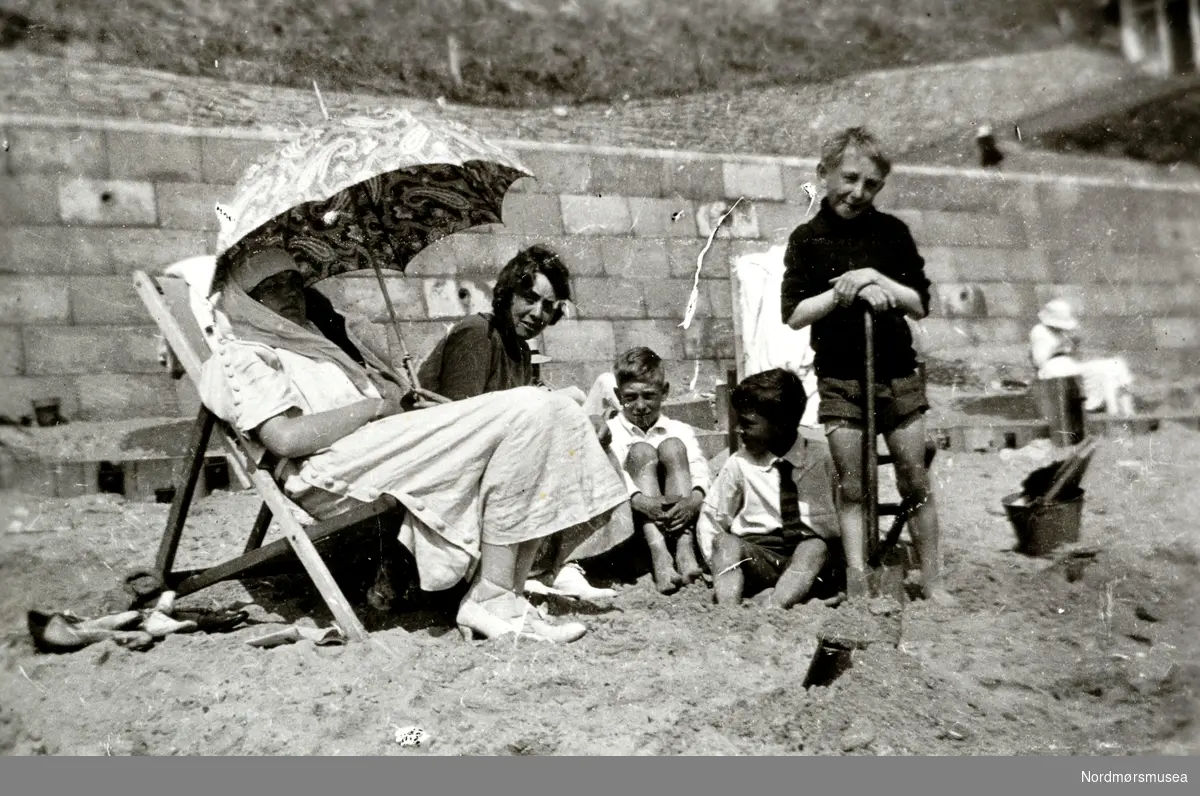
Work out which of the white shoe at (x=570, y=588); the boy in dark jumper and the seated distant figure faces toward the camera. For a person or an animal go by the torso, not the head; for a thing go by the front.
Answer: the boy in dark jumper

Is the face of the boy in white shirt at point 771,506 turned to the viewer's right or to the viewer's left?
to the viewer's left

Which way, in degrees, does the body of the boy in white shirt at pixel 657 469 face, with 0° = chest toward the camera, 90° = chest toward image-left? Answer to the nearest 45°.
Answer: approximately 0°

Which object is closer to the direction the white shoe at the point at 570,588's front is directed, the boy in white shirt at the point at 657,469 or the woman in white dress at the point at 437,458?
the boy in white shirt

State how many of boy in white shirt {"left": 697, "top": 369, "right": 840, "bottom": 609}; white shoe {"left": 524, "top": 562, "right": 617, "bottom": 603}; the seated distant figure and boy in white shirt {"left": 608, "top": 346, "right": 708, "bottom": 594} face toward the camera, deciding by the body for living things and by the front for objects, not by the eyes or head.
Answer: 2

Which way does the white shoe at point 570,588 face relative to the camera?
to the viewer's right

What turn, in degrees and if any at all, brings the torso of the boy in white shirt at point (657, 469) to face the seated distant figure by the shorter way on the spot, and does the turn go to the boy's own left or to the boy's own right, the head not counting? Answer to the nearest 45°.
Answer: approximately 135° to the boy's own left

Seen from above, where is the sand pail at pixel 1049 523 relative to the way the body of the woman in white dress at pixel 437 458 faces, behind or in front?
in front

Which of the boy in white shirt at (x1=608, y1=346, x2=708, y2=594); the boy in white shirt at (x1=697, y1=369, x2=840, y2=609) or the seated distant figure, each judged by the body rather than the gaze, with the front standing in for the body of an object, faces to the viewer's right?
the seated distant figure

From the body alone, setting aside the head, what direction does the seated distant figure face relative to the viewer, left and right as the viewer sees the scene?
facing to the right of the viewer

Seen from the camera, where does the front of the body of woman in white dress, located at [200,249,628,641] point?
to the viewer's right
